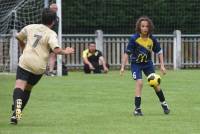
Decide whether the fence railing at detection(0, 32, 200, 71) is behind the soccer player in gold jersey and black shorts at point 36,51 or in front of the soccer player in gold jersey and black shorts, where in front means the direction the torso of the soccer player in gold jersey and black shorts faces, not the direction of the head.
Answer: in front

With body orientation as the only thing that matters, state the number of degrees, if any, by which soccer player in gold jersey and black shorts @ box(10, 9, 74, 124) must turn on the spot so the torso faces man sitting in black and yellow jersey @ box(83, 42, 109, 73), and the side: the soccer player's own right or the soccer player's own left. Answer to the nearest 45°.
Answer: approximately 45° to the soccer player's own left

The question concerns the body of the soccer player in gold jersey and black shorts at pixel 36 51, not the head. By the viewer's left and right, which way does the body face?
facing away from the viewer and to the right of the viewer
